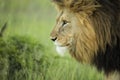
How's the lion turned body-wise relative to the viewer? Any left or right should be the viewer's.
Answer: facing to the left of the viewer
